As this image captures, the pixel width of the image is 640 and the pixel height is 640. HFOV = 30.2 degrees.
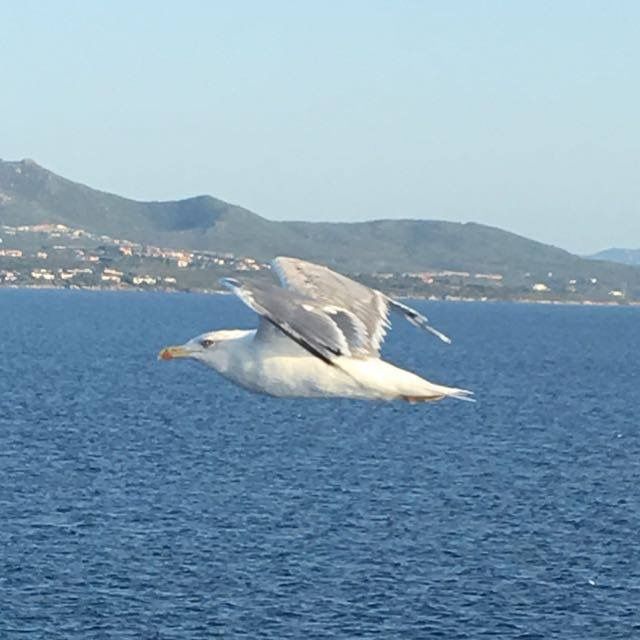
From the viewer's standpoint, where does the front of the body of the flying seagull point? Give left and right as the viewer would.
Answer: facing to the left of the viewer
